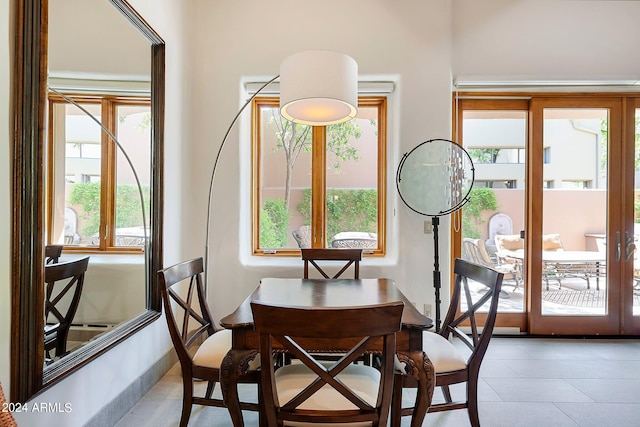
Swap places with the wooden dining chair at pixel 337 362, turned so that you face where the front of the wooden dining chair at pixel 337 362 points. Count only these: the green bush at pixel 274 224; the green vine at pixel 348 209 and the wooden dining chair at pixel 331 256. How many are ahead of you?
3

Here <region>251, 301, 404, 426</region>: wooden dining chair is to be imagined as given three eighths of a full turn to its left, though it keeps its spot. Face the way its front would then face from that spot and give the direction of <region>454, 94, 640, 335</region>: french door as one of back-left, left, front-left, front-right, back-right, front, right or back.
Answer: back

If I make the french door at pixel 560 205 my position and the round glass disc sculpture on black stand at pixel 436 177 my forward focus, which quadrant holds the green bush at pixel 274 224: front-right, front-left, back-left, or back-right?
front-right

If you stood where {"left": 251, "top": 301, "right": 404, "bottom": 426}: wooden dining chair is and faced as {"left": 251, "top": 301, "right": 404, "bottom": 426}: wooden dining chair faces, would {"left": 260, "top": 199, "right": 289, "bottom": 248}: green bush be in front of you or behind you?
in front

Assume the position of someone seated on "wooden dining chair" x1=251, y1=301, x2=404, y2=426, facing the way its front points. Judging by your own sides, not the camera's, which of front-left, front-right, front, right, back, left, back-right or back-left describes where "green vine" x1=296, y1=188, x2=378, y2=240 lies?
front

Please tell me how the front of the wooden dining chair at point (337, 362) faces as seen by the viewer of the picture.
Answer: facing away from the viewer

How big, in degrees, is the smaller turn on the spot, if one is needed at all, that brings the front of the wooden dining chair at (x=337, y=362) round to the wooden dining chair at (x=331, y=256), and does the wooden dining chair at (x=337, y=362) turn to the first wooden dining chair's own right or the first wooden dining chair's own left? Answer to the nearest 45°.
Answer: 0° — it already faces it

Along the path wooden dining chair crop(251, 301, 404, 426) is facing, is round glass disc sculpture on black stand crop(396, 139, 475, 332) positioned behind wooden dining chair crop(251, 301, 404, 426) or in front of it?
in front

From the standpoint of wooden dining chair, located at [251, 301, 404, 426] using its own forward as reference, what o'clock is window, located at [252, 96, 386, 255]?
The window is roughly at 12 o'clock from the wooden dining chair.
